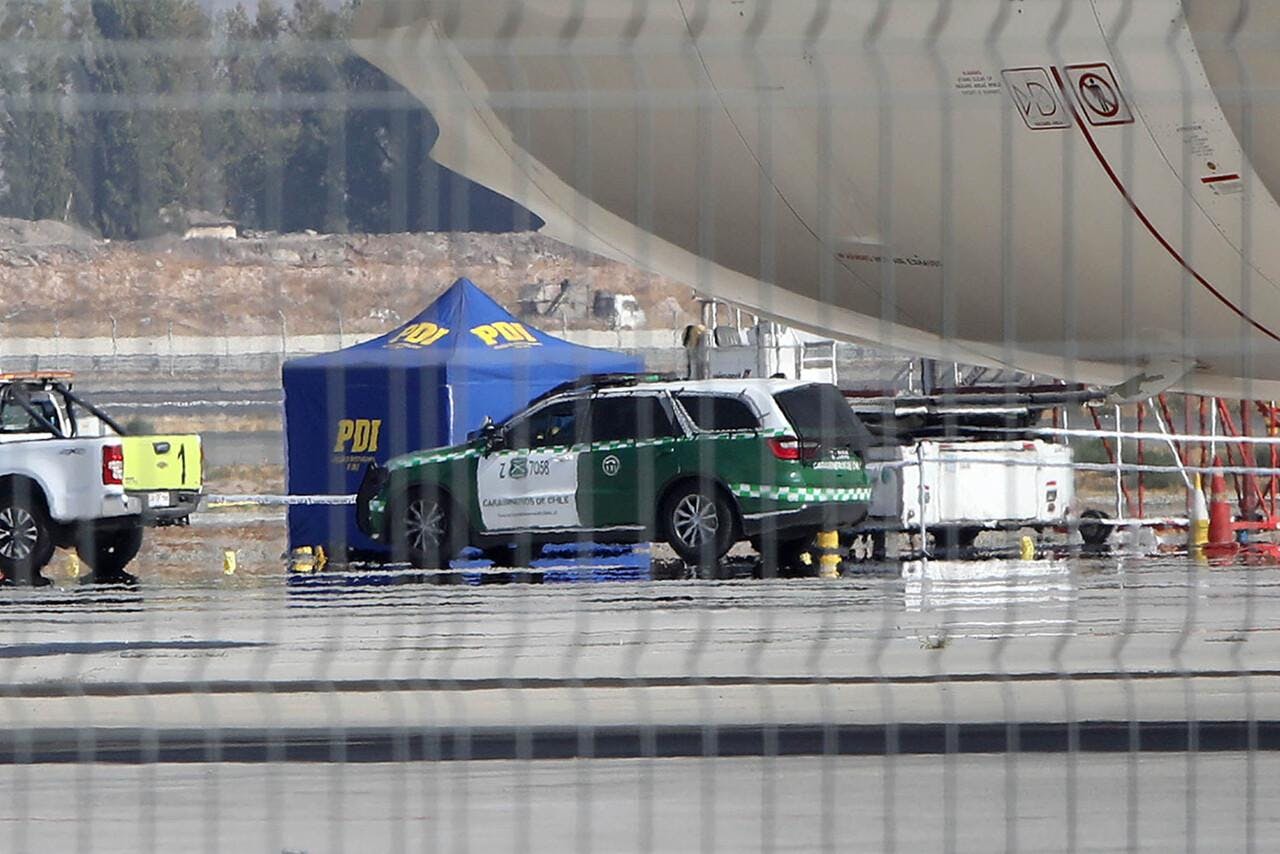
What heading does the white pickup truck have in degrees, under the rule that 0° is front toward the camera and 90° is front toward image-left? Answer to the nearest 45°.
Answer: approximately 135°

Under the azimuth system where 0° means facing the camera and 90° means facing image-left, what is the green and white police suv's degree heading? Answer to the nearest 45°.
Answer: approximately 135°

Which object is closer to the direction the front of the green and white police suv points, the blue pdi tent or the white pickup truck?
the white pickup truck

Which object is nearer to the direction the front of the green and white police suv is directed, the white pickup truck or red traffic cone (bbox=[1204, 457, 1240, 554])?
the white pickup truck
